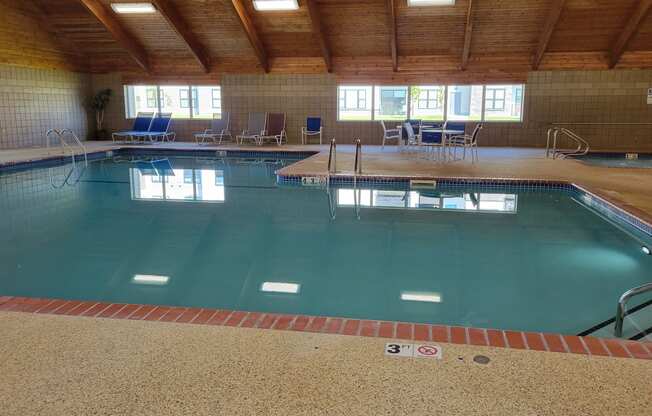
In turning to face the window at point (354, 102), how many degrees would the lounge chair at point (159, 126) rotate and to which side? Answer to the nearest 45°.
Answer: approximately 135° to its left

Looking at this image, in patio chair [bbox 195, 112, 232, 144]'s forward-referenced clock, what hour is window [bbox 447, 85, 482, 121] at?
The window is roughly at 8 o'clock from the patio chair.

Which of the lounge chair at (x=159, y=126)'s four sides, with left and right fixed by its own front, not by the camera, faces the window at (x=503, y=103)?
left

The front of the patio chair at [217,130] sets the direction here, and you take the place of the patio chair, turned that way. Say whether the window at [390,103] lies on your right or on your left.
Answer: on your left

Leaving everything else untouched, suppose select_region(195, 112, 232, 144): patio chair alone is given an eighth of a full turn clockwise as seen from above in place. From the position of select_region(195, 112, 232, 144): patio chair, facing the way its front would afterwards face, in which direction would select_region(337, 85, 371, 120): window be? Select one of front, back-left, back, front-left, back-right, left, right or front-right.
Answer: back

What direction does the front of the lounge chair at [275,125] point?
toward the camera

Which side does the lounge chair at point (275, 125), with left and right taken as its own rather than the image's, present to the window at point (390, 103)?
left

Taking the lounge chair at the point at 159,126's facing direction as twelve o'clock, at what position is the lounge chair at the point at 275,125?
the lounge chair at the point at 275,125 is roughly at 8 o'clock from the lounge chair at the point at 159,126.

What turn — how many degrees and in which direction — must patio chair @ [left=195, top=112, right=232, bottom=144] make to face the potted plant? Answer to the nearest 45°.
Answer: approximately 90° to its right

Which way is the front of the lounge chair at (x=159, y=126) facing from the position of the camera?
facing the viewer and to the left of the viewer
